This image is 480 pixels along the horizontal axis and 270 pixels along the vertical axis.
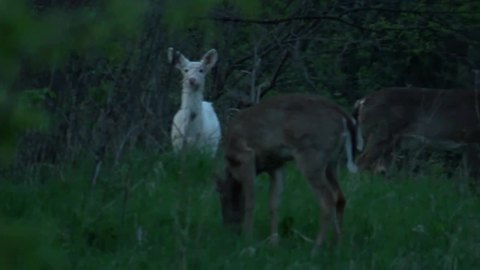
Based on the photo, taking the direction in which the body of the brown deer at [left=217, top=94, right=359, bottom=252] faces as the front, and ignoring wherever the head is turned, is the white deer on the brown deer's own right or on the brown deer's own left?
on the brown deer's own right

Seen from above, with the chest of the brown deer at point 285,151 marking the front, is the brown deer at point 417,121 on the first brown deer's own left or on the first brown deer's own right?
on the first brown deer's own right

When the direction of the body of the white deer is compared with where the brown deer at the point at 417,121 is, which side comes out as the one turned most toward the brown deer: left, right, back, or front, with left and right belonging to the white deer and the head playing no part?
left

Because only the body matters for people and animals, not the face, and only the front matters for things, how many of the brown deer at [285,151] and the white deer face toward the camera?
1

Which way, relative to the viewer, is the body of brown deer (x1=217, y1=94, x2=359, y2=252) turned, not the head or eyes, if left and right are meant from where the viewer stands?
facing to the left of the viewer

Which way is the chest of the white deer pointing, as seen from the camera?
toward the camera
